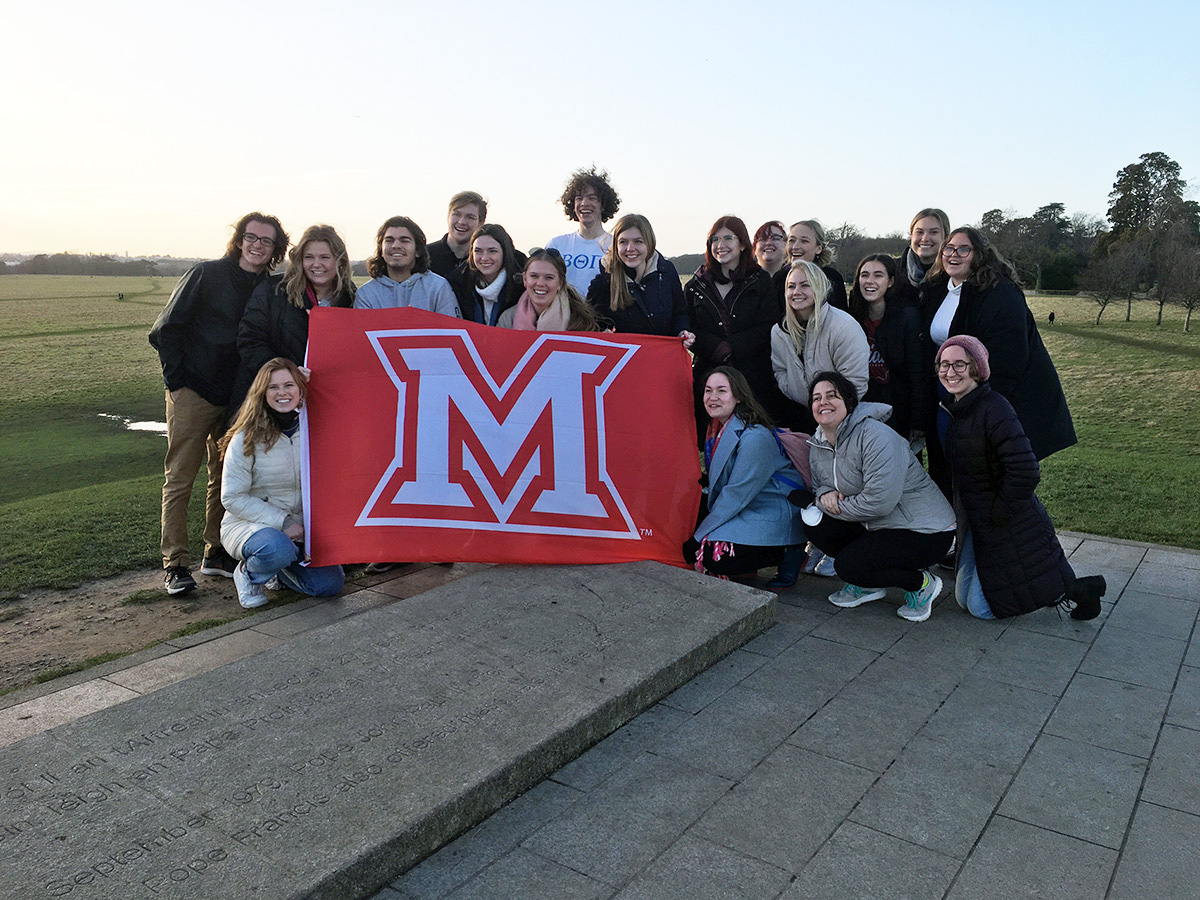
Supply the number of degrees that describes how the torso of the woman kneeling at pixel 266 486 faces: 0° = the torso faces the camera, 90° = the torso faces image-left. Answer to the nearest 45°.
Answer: approximately 315°

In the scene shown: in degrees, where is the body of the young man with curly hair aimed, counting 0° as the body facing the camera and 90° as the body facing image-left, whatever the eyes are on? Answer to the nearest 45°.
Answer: approximately 0°

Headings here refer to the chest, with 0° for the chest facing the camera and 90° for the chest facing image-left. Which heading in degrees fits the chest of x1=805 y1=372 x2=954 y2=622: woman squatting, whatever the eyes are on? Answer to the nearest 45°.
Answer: approximately 45°

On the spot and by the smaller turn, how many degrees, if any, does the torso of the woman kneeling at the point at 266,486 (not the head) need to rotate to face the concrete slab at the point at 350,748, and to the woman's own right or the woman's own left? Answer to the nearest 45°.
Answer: approximately 45° to the woman's own right
